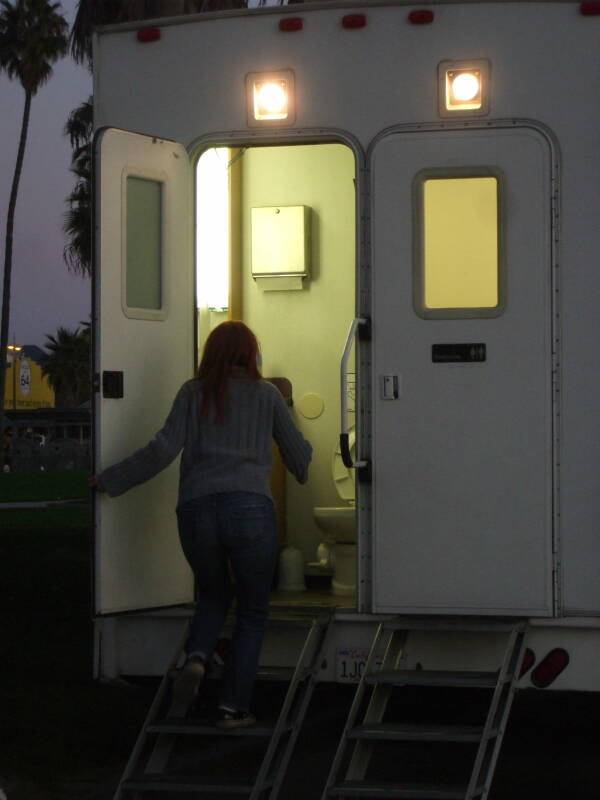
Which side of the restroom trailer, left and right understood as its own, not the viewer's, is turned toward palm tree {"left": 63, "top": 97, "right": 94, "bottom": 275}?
front

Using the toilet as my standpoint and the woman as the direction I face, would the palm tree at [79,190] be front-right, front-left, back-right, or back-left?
back-right

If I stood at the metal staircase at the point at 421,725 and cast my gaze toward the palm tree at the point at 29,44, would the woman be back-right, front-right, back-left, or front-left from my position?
front-left

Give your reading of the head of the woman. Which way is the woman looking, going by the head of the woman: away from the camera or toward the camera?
away from the camera

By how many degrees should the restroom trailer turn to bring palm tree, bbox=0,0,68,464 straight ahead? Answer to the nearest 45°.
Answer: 0° — it already faces it

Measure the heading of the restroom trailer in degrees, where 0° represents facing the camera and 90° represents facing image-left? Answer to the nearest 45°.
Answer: approximately 180°
